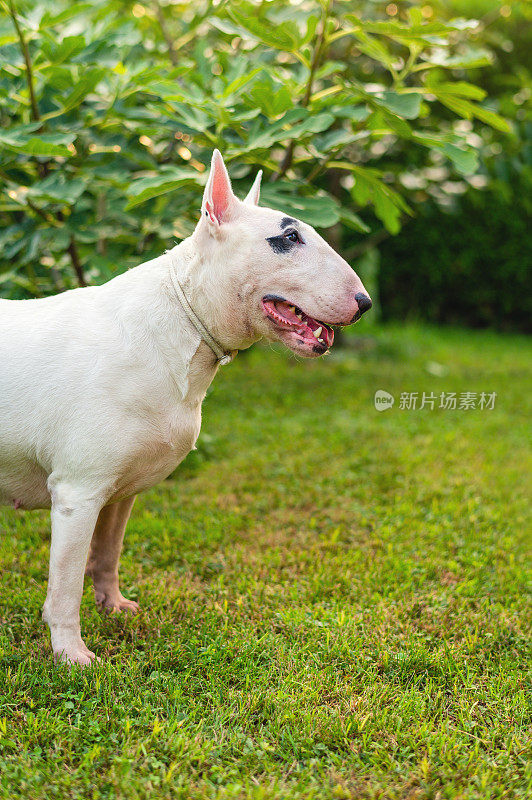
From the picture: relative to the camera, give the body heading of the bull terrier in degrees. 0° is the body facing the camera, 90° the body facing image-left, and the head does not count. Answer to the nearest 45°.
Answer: approximately 270°

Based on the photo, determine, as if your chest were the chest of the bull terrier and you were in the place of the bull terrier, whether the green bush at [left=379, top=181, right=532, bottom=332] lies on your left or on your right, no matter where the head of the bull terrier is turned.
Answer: on your left

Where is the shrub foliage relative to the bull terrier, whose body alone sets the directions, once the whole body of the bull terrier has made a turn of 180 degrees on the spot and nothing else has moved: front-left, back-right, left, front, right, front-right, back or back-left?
right
